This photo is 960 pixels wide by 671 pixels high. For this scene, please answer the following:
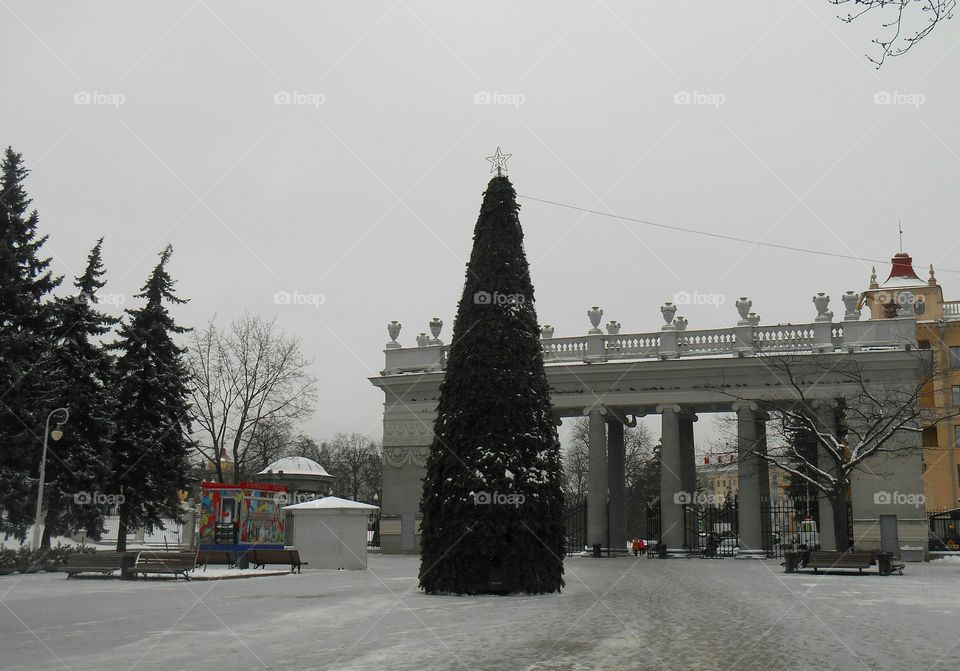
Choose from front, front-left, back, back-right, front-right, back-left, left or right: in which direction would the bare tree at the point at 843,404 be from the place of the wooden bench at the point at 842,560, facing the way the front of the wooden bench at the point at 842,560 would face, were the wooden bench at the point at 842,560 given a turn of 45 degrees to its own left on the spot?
back-left

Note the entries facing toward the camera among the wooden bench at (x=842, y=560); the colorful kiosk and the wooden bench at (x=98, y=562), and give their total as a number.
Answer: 3

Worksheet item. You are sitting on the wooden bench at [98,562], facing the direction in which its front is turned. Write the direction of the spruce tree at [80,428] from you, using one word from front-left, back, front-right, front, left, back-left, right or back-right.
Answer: back

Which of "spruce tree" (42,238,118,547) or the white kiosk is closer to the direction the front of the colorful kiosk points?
the white kiosk

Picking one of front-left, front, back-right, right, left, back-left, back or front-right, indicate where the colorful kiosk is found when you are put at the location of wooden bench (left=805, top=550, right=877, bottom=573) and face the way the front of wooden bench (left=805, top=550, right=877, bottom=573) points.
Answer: right

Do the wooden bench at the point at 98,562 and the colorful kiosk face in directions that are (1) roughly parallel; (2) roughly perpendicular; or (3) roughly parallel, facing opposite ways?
roughly parallel

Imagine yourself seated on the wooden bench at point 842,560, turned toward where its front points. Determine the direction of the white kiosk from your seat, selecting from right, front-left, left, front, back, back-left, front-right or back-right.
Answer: right

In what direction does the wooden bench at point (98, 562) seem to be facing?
toward the camera

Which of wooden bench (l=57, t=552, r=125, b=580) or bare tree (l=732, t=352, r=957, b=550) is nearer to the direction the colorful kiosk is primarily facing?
the wooden bench

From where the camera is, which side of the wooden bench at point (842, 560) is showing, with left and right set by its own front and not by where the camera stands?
front

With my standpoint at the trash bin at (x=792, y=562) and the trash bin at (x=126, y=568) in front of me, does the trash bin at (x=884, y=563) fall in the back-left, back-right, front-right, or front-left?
back-left

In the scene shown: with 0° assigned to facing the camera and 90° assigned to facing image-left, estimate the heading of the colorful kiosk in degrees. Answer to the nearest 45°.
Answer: approximately 0°

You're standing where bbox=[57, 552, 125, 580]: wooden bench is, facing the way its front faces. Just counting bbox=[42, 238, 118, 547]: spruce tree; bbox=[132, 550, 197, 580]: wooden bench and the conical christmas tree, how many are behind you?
1
